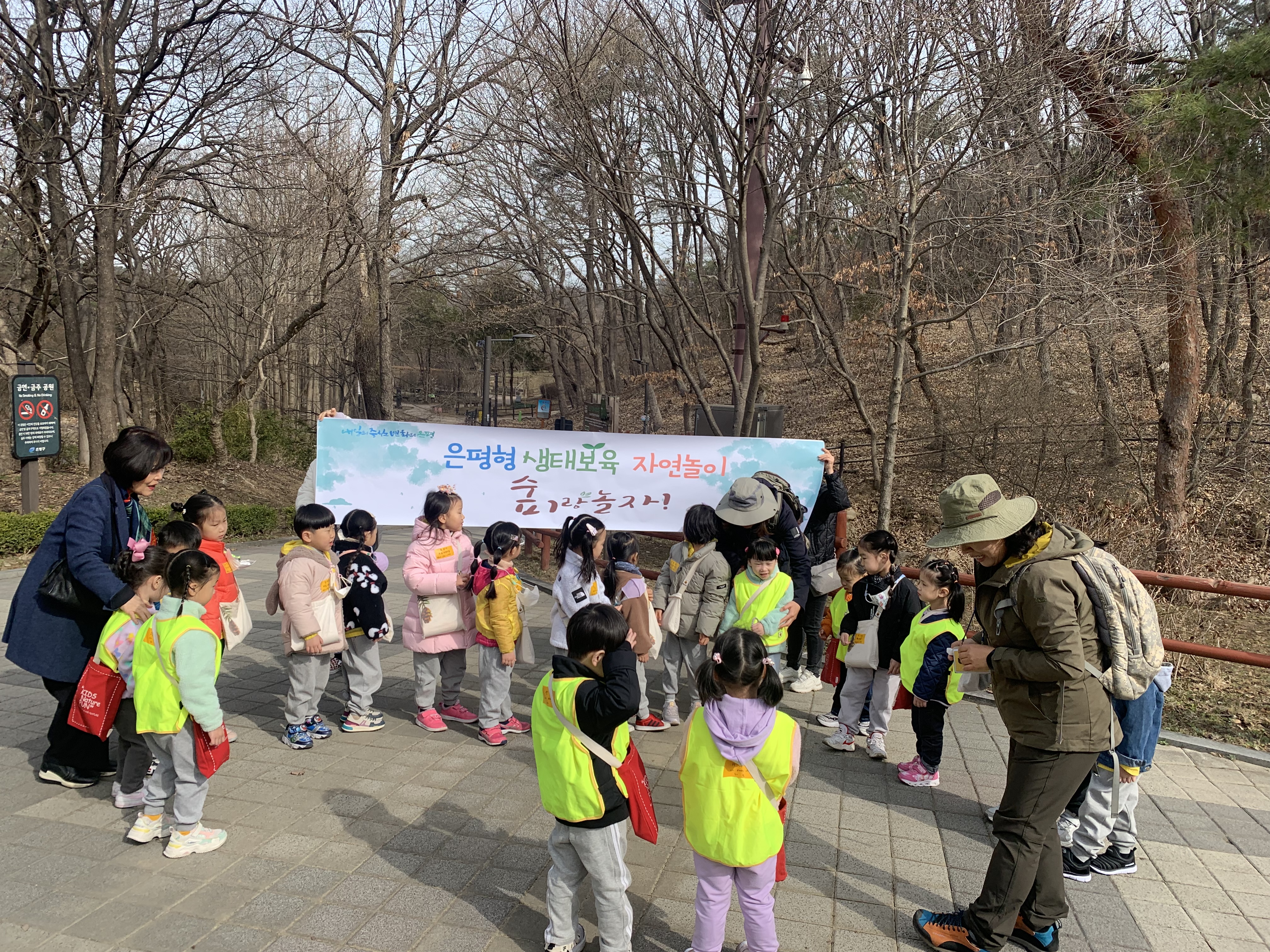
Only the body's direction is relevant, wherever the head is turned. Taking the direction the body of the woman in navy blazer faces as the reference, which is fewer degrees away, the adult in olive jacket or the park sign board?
the adult in olive jacket

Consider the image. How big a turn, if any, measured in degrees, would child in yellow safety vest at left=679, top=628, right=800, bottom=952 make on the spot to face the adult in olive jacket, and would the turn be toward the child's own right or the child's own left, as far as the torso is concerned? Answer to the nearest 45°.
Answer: approximately 90° to the child's own right

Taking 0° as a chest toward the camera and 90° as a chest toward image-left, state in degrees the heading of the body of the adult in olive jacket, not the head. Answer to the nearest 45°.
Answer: approximately 90°

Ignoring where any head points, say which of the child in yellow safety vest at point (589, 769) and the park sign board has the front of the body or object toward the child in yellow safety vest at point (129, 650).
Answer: the park sign board

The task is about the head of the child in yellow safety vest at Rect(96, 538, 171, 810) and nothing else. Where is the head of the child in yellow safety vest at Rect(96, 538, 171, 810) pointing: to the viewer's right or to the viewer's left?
to the viewer's right

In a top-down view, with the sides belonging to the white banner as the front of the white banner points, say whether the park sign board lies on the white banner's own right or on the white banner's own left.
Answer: on the white banner's own right

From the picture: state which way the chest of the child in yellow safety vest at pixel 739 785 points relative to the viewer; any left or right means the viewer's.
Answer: facing away from the viewer

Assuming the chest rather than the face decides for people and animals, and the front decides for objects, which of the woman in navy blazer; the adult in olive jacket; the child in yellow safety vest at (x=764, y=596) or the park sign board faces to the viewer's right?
the woman in navy blazer

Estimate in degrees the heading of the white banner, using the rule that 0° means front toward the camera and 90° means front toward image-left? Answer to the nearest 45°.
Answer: approximately 0°
